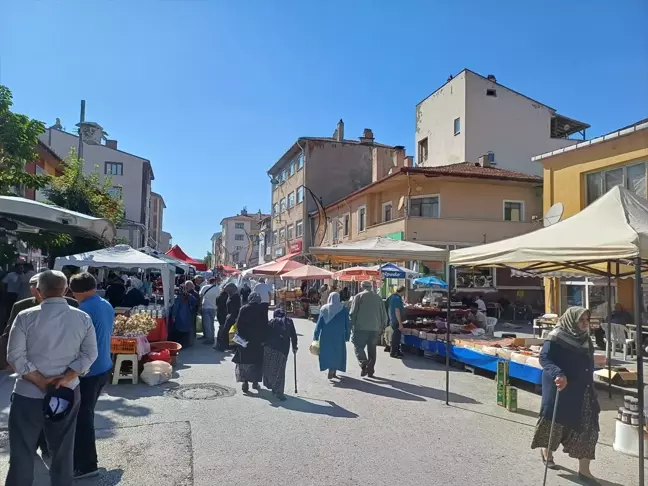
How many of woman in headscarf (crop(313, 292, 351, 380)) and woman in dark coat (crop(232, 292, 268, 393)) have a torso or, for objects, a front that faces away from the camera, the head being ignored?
2

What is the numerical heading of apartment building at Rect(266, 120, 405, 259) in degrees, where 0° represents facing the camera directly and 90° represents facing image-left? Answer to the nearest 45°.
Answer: approximately 45°

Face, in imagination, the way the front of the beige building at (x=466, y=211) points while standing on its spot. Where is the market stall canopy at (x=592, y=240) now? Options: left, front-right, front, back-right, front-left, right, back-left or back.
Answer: front-left

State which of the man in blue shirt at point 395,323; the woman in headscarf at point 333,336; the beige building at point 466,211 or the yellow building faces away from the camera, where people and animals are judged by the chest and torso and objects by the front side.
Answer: the woman in headscarf

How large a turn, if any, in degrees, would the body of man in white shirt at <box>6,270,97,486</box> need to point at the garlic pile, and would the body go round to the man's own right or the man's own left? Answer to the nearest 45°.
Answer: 0° — they already face it

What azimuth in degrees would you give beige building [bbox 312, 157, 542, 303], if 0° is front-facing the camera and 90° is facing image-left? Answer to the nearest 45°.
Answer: approximately 45°

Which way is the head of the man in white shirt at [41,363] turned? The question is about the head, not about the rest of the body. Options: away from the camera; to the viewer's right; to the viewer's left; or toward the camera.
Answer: away from the camera

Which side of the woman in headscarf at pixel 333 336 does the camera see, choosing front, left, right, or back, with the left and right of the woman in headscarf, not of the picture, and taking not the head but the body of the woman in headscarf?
back

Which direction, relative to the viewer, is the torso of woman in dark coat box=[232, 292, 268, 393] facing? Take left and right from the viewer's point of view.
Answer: facing away from the viewer

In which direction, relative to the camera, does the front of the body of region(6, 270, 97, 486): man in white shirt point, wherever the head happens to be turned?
away from the camera

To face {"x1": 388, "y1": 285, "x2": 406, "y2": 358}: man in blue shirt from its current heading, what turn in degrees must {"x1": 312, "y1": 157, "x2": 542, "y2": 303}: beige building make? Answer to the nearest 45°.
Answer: approximately 45° to its left

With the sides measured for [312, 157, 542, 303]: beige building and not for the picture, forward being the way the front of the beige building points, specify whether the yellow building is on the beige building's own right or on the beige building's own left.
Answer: on the beige building's own left
